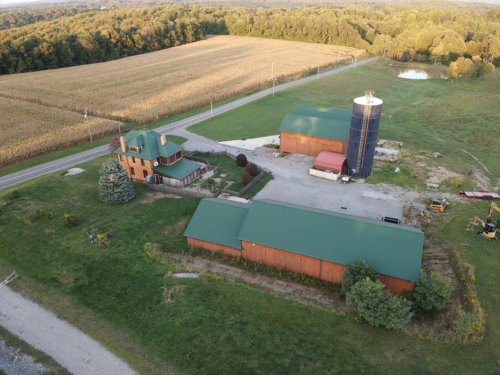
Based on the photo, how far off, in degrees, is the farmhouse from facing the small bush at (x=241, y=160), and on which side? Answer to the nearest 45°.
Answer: approximately 135° to its right

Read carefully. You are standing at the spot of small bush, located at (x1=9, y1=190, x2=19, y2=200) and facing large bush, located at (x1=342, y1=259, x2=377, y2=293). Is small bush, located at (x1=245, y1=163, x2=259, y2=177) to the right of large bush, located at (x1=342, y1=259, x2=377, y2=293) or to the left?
left

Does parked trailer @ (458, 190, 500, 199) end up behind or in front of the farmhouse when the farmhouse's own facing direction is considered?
behind

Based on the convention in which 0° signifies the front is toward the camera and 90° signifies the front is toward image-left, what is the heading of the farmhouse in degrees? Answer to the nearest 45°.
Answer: approximately 135°

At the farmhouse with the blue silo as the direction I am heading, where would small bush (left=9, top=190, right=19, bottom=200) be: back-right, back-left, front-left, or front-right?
back-right

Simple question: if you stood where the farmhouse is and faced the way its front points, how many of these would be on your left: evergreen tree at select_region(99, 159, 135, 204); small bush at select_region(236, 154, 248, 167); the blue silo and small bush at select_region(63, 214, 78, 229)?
2

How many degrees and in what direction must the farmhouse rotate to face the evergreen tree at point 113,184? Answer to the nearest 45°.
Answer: approximately 90° to its left

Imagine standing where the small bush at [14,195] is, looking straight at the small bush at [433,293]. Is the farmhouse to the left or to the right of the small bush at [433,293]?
left

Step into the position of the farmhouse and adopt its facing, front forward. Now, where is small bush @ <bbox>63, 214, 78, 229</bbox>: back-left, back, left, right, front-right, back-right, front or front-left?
left
